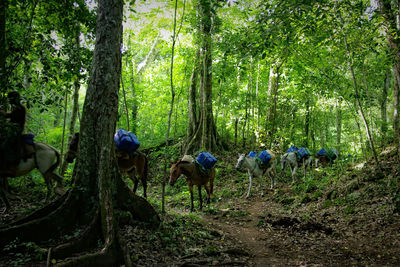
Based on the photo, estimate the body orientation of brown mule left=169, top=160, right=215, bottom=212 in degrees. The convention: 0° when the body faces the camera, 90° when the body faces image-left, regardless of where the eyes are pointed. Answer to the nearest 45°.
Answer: approximately 45°

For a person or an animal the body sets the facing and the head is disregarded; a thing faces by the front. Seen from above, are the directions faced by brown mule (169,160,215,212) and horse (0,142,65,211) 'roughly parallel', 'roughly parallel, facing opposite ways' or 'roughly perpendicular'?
roughly parallel

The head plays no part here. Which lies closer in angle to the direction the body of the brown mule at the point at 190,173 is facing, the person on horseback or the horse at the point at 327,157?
the person on horseback

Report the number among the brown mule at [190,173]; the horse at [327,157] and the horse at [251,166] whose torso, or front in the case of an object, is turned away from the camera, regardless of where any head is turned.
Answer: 0

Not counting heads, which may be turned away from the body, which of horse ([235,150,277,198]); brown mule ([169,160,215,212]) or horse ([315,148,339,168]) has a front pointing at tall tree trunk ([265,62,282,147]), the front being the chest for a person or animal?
horse ([315,148,339,168])

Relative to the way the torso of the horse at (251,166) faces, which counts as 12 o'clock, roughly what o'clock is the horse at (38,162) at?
the horse at (38,162) is roughly at 11 o'clock from the horse at (251,166).

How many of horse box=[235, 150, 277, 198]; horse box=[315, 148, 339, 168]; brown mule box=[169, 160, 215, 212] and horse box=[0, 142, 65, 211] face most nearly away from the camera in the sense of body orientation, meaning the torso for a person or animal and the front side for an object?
0

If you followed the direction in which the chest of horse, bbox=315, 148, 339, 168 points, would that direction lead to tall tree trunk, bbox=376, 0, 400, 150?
no

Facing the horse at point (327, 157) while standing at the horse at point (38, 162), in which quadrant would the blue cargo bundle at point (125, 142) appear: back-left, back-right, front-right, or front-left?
front-left

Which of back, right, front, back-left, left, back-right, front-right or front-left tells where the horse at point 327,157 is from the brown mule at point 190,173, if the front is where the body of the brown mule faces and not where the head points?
back

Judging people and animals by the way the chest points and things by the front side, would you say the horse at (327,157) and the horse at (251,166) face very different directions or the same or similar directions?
same or similar directions

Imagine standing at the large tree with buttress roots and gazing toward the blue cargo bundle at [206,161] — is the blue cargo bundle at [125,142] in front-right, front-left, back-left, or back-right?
front-left

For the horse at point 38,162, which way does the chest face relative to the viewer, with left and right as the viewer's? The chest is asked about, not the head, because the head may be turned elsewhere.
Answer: facing to the left of the viewer

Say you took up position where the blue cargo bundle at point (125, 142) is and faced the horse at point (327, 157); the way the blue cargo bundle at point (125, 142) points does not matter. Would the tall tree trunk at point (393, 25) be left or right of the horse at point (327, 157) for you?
right
